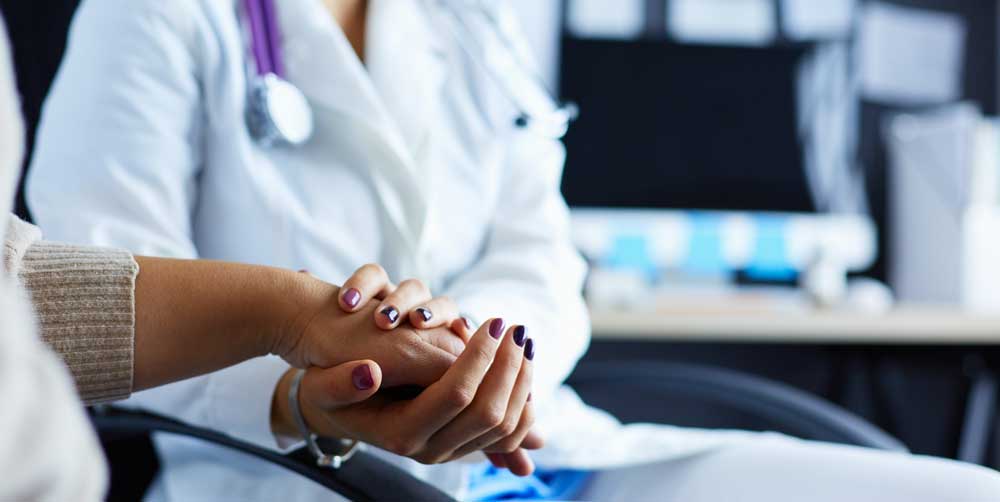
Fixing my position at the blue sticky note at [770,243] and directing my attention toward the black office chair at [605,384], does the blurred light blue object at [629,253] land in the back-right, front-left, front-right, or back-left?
front-right

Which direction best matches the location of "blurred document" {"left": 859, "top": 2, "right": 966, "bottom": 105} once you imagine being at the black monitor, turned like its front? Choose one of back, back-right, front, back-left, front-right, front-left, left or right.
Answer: back-left

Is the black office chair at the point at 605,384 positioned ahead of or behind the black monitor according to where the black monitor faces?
ahead

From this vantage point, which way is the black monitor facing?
toward the camera
